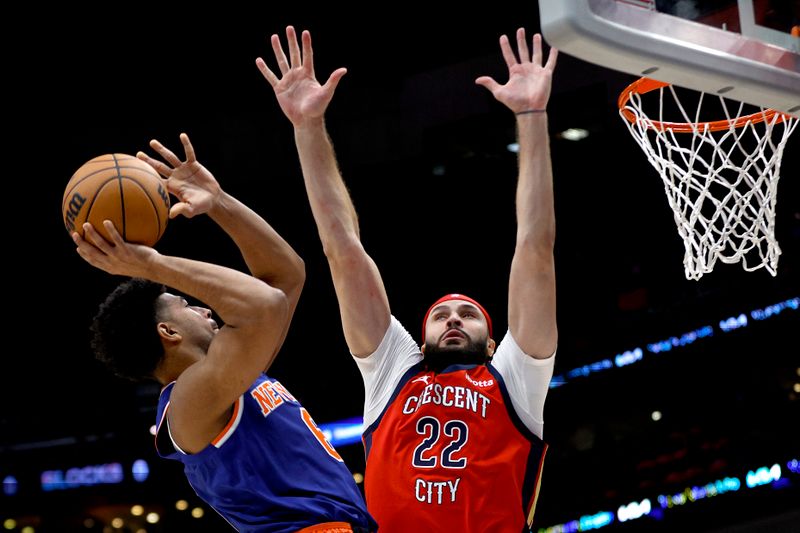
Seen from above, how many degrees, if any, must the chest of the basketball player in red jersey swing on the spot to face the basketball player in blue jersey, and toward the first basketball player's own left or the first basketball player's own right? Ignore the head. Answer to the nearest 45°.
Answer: approximately 45° to the first basketball player's own right

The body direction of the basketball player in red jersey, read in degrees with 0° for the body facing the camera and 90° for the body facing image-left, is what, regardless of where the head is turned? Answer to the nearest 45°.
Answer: approximately 0°

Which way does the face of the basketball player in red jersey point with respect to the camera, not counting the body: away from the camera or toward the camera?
toward the camera

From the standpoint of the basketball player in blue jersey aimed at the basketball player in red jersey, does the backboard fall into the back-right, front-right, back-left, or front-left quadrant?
front-right
